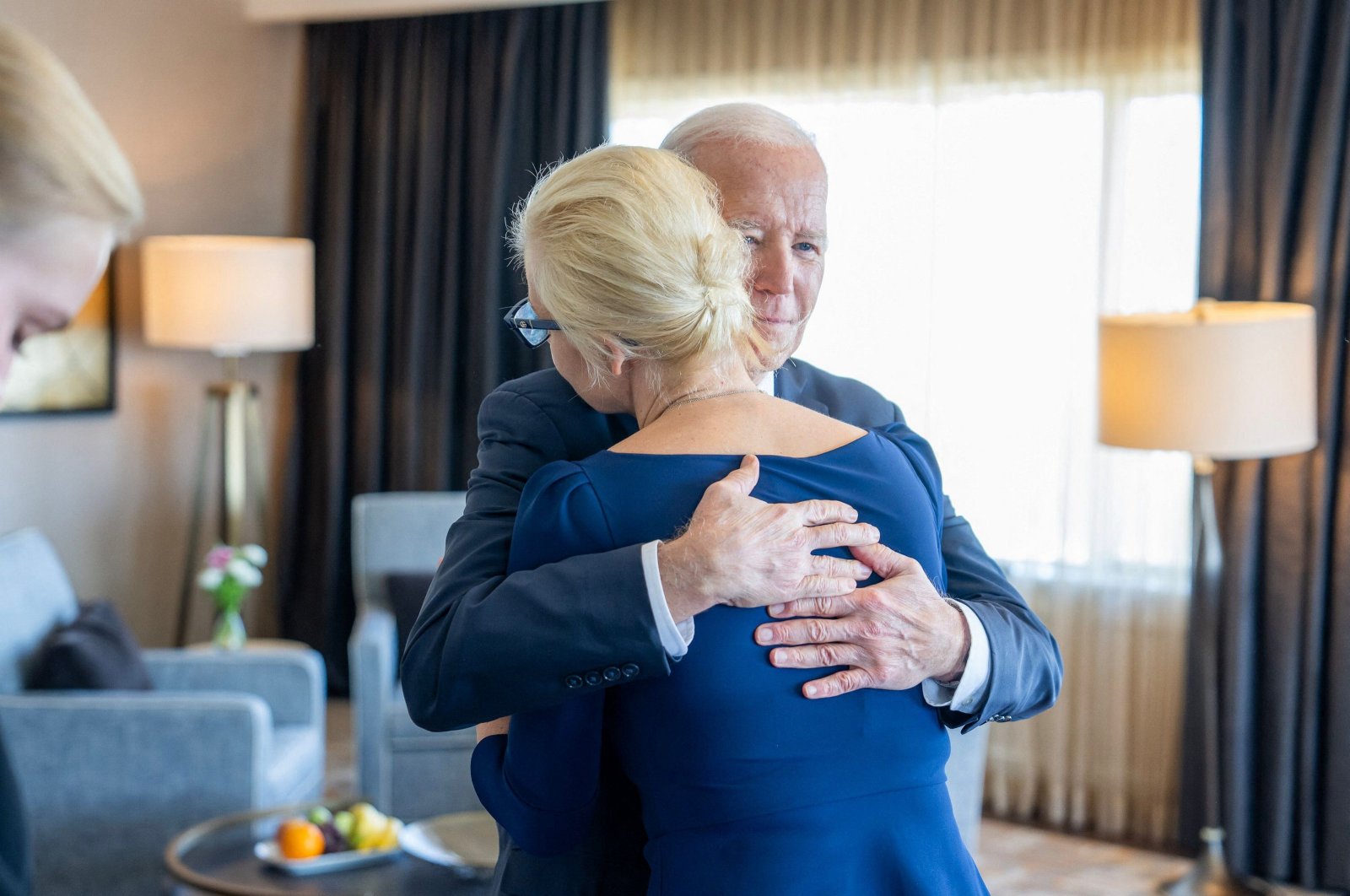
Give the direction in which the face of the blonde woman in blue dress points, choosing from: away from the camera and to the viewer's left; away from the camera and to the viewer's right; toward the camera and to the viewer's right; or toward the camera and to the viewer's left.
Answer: away from the camera and to the viewer's left

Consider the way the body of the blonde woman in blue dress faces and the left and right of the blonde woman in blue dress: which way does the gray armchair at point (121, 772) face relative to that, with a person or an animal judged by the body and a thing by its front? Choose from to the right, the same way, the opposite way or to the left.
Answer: to the right

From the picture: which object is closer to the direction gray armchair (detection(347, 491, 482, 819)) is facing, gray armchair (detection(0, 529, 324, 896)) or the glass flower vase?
the gray armchair

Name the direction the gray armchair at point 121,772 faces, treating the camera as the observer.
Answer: facing to the right of the viewer

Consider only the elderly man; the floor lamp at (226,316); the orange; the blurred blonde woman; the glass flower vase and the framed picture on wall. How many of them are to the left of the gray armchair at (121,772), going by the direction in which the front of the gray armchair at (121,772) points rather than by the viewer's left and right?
3

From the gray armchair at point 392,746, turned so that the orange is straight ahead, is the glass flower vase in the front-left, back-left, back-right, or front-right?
back-right

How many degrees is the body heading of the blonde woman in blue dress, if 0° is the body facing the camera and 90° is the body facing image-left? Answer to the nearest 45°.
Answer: approximately 180°
